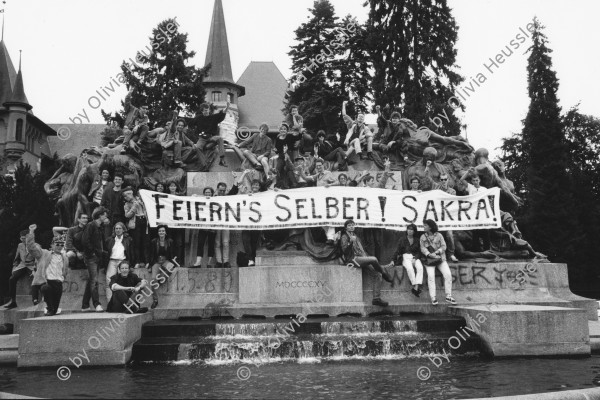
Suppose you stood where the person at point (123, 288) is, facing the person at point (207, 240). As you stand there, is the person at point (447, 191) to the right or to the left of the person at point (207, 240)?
right

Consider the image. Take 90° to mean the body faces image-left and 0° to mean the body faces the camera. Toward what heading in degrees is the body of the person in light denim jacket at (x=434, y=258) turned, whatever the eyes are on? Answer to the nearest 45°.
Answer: approximately 0°

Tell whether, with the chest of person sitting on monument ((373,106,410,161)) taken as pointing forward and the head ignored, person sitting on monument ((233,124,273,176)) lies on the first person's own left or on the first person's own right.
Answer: on the first person's own right
